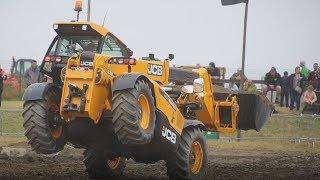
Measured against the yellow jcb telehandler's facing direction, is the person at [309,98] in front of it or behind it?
in front

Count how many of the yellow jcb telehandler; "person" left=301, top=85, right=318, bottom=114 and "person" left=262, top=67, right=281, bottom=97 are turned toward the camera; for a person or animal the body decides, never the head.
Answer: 2

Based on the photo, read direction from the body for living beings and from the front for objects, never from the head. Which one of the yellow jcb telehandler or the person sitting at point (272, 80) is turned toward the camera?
the person sitting

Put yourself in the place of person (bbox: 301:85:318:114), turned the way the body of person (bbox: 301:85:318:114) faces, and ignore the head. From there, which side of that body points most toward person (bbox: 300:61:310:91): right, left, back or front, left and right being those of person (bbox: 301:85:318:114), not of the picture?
back

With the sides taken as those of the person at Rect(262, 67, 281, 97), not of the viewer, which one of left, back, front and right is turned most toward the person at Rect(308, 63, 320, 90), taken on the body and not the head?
left

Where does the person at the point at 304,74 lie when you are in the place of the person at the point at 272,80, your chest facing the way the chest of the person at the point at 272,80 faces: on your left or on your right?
on your left

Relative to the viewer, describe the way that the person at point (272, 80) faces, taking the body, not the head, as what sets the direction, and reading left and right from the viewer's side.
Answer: facing the viewer

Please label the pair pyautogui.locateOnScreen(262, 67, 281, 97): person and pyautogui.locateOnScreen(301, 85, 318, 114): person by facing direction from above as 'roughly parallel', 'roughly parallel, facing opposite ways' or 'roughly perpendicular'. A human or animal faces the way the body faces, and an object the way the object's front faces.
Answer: roughly parallel

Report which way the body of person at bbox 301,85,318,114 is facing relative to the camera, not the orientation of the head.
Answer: toward the camera

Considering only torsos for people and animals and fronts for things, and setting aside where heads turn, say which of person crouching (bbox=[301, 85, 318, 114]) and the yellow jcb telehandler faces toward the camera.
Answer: the person crouching

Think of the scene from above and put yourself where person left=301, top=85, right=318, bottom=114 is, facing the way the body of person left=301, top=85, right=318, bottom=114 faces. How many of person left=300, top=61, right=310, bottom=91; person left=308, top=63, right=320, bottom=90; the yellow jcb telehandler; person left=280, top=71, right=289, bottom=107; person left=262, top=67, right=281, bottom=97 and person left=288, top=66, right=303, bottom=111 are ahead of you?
1

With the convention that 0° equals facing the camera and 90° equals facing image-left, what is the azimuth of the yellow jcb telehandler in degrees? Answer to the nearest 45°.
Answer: approximately 225°

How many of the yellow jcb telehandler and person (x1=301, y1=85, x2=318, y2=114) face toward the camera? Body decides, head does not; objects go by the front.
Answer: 1

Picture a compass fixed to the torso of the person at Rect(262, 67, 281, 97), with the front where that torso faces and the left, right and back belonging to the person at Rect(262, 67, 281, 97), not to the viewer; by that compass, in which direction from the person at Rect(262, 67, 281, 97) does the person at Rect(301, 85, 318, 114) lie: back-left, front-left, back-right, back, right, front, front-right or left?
front-left
